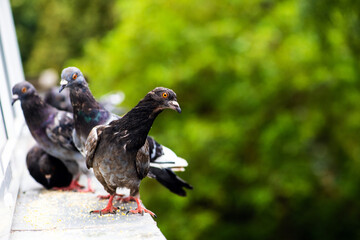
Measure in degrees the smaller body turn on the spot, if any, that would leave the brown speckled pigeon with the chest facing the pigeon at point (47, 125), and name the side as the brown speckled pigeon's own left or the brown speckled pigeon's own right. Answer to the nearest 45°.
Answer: approximately 135° to the brown speckled pigeon's own right
